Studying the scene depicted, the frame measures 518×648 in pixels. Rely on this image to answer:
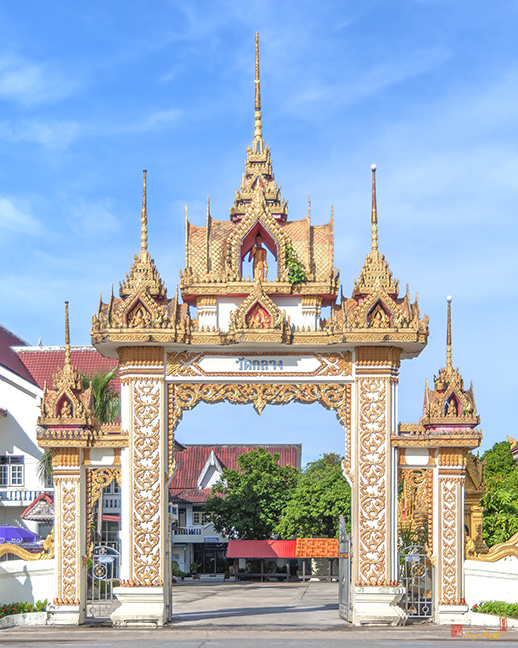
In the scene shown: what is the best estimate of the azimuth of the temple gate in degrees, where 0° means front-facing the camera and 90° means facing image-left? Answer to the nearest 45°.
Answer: approximately 0°

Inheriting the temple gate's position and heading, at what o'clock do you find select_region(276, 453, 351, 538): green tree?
The green tree is roughly at 6 o'clock from the temple gate.

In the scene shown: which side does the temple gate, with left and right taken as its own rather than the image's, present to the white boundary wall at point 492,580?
left

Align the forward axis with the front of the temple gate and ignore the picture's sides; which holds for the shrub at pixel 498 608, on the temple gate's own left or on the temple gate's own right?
on the temple gate's own left

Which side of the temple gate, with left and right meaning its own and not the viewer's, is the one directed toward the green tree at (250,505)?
back

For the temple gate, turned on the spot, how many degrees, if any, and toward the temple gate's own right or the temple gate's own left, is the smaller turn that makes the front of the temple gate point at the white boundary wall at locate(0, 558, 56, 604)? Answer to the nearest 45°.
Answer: approximately 90° to the temple gate's own right

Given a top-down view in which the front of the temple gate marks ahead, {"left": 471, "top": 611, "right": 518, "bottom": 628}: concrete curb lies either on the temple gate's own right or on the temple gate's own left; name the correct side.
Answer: on the temple gate's own left
